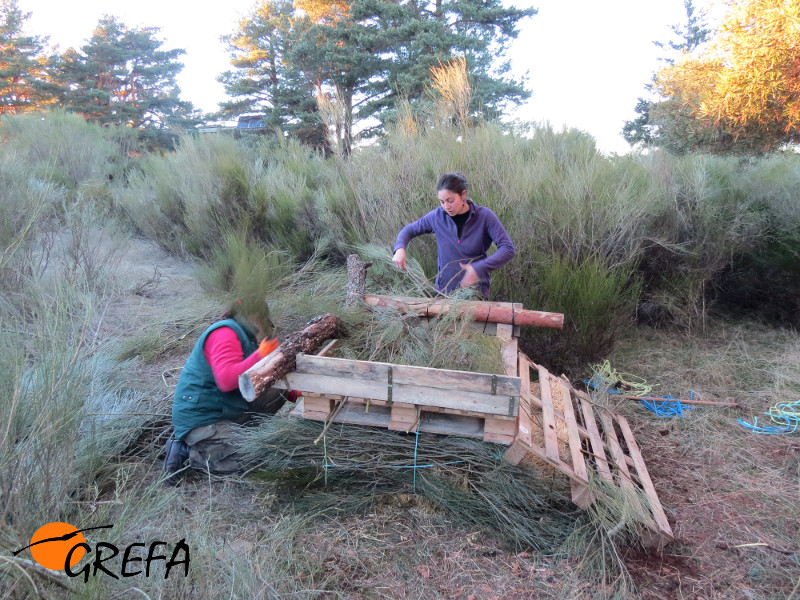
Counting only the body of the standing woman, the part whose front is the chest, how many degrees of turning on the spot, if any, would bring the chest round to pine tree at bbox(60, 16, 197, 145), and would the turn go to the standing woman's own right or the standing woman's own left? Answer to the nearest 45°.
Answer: approximately 135° to the standing woman's own right

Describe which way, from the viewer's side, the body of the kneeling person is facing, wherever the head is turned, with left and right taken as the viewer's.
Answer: facing to the right of the viewer

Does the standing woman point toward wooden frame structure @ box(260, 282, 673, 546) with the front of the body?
yes

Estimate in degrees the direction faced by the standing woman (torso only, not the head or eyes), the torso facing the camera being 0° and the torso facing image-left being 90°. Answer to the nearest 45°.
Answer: approximately 0°

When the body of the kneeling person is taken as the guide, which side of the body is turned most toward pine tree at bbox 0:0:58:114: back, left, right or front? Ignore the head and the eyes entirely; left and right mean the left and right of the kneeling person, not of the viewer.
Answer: left

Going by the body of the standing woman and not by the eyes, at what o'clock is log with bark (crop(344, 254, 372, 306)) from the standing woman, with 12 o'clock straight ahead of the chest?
The log with bark is roughly at 2 o'clock from the standing woman.

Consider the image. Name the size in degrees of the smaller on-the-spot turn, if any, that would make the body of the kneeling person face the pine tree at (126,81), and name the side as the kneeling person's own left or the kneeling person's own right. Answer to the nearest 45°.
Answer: approximately 90° to the kneeling person's own left

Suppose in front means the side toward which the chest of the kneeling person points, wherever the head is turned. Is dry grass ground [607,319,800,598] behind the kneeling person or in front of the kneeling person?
in front

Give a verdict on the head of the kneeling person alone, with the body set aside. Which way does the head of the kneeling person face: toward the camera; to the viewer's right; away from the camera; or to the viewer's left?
to the viewer's right

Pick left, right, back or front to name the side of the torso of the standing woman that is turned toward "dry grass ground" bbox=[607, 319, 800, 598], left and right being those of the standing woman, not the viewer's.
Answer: left

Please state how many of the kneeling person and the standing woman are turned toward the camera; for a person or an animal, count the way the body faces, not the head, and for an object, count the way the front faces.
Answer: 1
